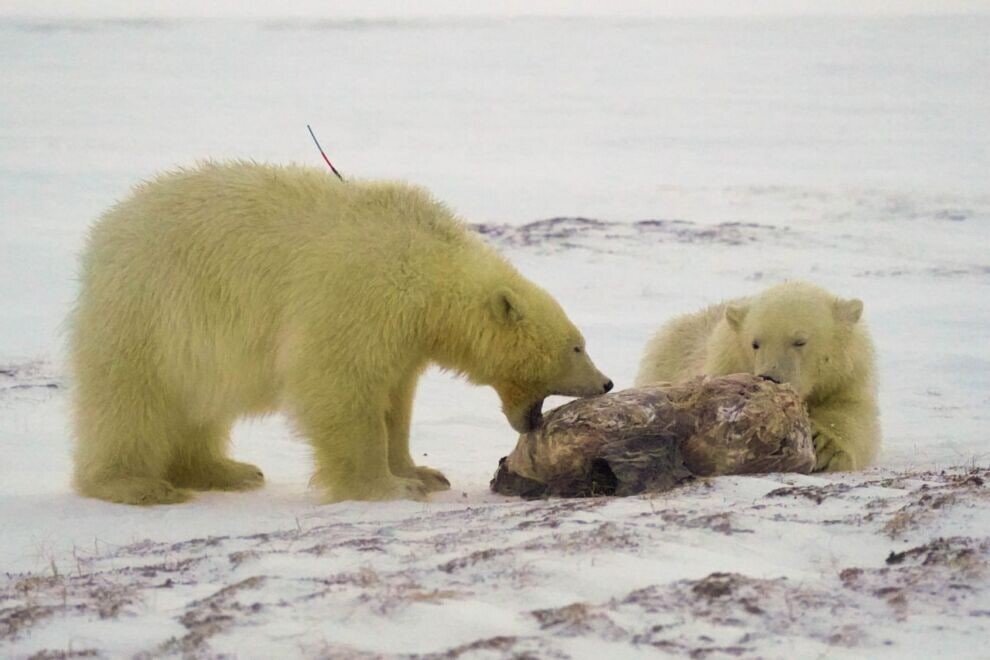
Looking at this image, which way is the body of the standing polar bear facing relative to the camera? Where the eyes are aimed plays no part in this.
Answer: to the viewer's right

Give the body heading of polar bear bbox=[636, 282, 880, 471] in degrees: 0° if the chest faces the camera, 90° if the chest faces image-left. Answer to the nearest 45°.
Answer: approximately 315°

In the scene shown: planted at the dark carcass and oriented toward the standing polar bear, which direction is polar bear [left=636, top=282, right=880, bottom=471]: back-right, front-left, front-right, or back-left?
back-right

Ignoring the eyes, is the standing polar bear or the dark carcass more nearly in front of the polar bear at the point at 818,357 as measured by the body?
the dark carcass

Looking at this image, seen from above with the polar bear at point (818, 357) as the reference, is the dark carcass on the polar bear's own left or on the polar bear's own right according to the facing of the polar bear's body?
on the polar bear's own right

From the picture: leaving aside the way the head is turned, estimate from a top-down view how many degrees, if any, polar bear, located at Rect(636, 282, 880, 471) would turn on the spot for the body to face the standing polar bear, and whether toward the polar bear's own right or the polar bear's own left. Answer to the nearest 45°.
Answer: approximately 90° to the polar bear's own right

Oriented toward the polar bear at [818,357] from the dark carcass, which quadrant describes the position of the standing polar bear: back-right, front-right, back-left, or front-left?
back-left

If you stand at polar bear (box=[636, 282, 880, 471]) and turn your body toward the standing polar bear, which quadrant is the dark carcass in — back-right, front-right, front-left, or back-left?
front-left

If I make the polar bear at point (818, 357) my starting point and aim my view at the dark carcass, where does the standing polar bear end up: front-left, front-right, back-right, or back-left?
front-right

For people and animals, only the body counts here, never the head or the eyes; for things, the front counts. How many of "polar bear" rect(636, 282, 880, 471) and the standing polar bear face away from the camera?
0
